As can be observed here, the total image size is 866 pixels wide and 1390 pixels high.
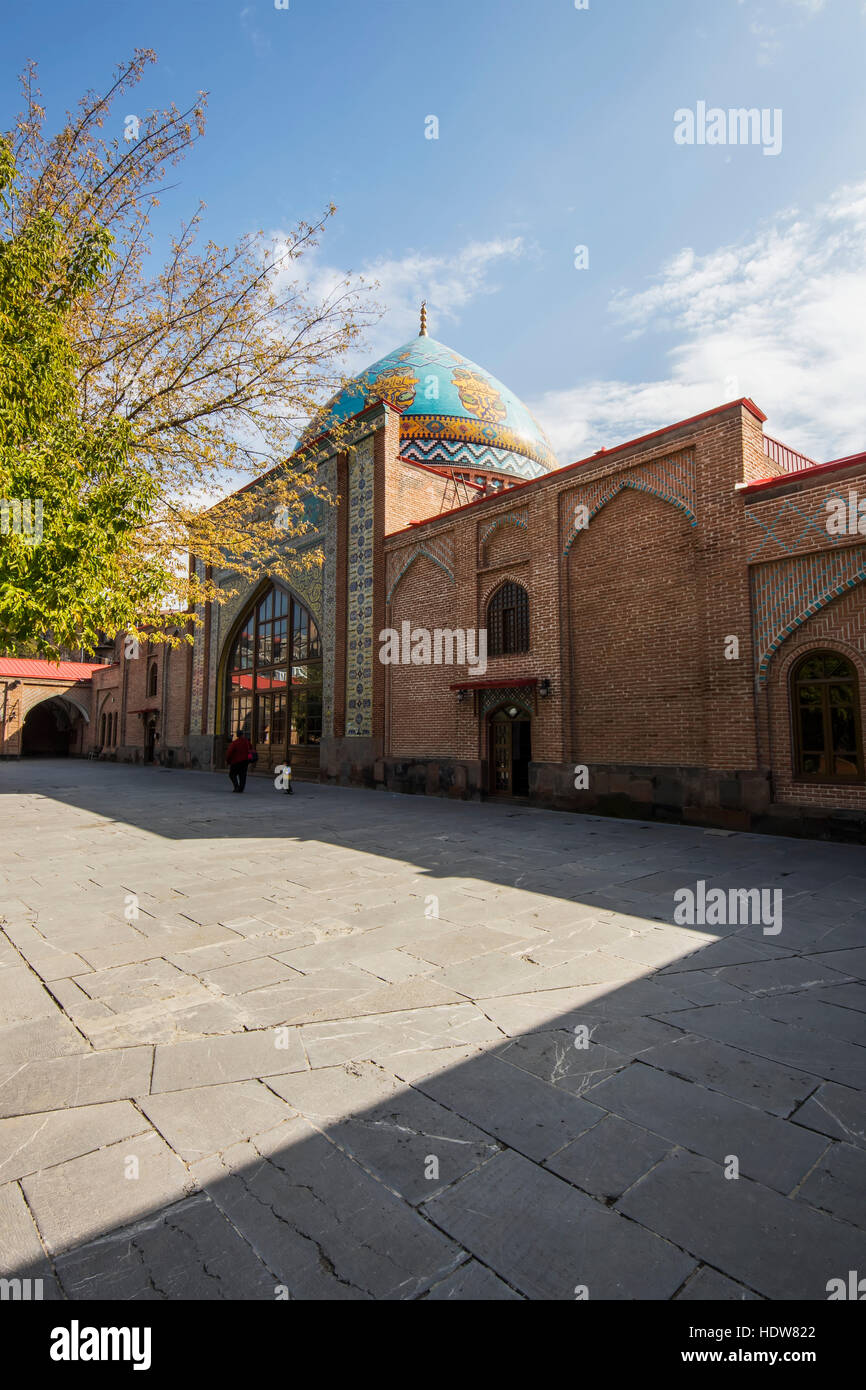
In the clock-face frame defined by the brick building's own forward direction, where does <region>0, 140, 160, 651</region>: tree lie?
The tree is roughly at 12 o'clock from the brick building.

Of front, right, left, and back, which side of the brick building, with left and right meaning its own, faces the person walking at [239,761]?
right

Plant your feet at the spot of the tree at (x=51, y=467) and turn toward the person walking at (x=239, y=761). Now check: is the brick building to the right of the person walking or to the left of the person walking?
right

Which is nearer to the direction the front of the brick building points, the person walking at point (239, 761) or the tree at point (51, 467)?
the tree

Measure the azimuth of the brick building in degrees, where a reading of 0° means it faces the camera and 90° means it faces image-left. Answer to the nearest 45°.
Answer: approximately 45°
